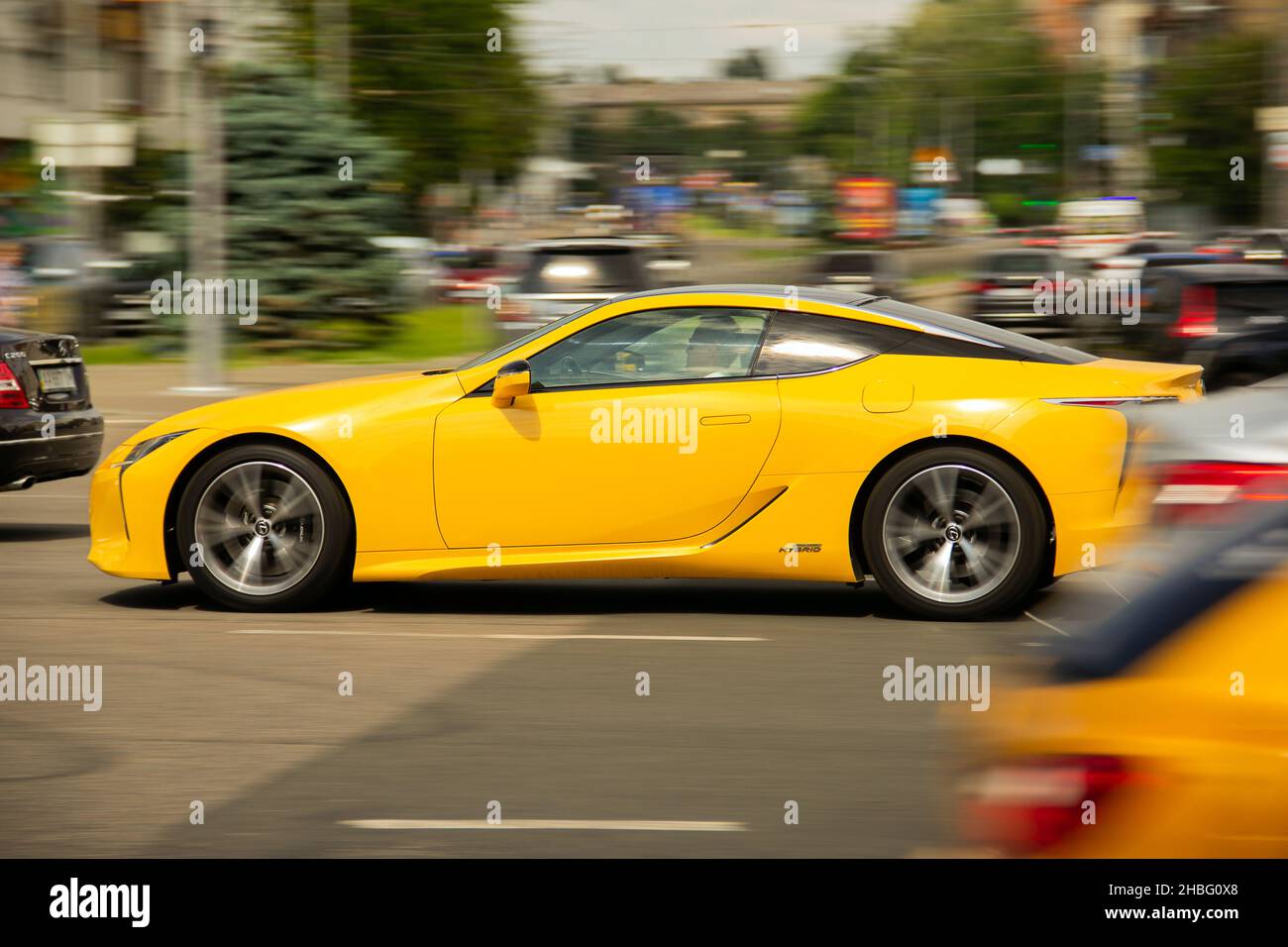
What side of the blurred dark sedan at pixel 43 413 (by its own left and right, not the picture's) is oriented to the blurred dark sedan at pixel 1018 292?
right

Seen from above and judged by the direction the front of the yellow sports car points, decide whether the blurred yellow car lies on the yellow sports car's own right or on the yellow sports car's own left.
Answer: on the yellow sports car's own left

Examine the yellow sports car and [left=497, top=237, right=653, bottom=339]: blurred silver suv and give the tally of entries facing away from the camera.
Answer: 1

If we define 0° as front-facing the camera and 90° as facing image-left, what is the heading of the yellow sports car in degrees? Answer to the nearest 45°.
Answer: approximately 90°

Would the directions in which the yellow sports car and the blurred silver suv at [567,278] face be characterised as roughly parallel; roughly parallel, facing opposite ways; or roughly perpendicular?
roughly perpendicular

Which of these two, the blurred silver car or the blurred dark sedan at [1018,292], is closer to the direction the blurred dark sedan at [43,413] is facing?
the blurred dark sedan

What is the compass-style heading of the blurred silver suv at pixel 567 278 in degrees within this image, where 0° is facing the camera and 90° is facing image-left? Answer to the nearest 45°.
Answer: approximately 180°

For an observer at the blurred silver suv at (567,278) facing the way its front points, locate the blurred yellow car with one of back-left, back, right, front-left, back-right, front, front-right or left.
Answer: back

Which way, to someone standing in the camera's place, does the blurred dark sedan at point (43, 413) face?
facing away from the viewer and to the left of the viewer
